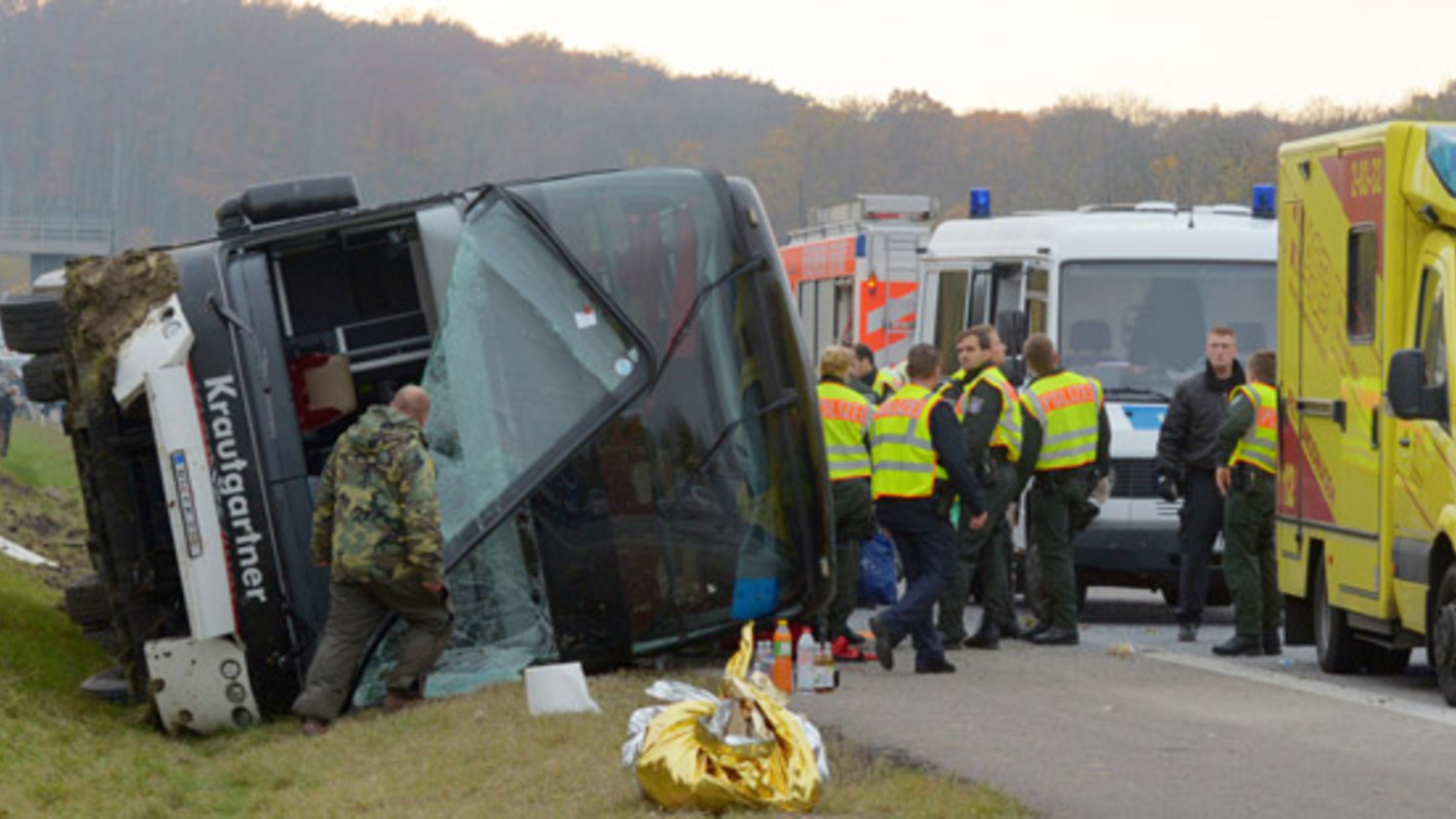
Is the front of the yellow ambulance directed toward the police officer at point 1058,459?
no

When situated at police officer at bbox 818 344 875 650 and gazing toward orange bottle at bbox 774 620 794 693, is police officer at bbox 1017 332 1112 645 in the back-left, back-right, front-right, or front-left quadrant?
back-left

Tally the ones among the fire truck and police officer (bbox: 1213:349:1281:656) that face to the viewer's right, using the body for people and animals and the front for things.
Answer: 0

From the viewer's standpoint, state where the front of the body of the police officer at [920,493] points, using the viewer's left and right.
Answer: facing away from the viewer and to the right of the viewer

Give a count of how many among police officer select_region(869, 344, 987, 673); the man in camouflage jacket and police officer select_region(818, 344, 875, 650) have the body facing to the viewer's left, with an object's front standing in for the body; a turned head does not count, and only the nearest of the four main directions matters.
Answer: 0

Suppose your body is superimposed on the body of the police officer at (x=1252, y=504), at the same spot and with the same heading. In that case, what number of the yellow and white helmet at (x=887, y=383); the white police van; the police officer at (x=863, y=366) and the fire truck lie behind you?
0
